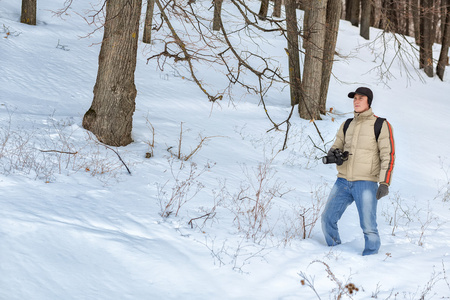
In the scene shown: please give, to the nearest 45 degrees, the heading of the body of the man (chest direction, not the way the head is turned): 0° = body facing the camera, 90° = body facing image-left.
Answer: approximately 45°
